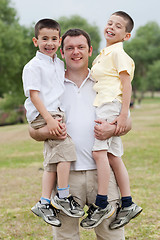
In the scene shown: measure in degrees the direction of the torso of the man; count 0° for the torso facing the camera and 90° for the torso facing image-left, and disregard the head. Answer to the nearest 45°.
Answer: approximately 0°
